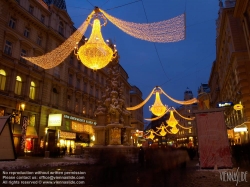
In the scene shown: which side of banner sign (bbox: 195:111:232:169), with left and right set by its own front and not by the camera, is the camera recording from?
front

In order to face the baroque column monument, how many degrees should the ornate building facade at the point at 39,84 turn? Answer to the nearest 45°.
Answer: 0° — it already faces it

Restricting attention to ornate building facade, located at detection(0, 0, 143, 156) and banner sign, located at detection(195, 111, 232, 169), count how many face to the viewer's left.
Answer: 0

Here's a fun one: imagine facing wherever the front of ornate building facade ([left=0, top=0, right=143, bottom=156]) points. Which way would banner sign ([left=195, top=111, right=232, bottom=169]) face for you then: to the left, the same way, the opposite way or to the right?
to the right

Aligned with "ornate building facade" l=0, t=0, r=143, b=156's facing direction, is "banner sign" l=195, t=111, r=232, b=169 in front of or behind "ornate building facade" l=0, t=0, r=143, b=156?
in front
